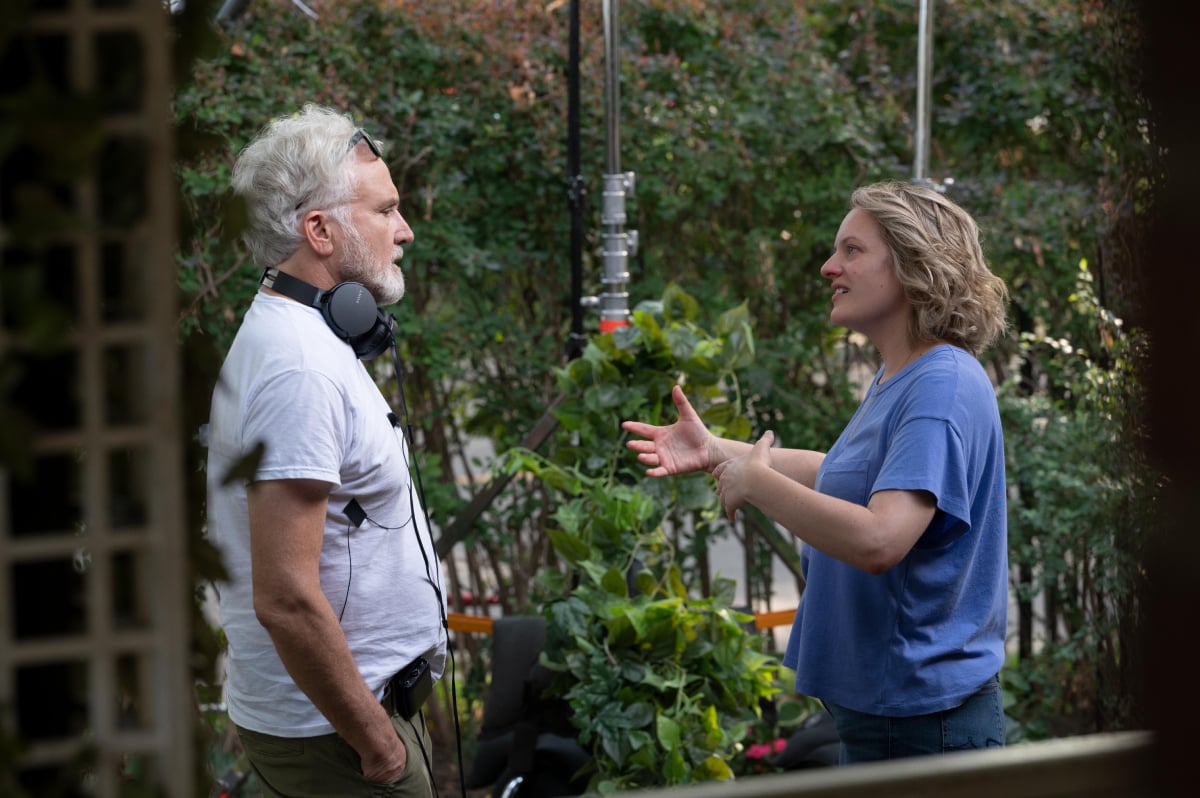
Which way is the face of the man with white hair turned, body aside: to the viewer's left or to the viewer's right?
to the viewer's right

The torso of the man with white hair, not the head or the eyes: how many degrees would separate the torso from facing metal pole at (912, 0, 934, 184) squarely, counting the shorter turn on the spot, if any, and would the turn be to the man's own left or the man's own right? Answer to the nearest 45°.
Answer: approximately 45° to the man's own left

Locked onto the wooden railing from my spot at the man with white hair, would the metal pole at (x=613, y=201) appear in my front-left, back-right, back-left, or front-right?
back-left

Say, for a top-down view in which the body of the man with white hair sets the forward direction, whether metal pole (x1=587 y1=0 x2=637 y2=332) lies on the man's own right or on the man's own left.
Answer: on the man's own left

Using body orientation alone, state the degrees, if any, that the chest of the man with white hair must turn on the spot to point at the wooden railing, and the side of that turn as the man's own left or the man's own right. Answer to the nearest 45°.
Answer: approximately 90° to the man's own right

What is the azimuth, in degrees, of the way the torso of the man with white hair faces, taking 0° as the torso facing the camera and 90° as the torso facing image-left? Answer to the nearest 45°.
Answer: approximately 270°
